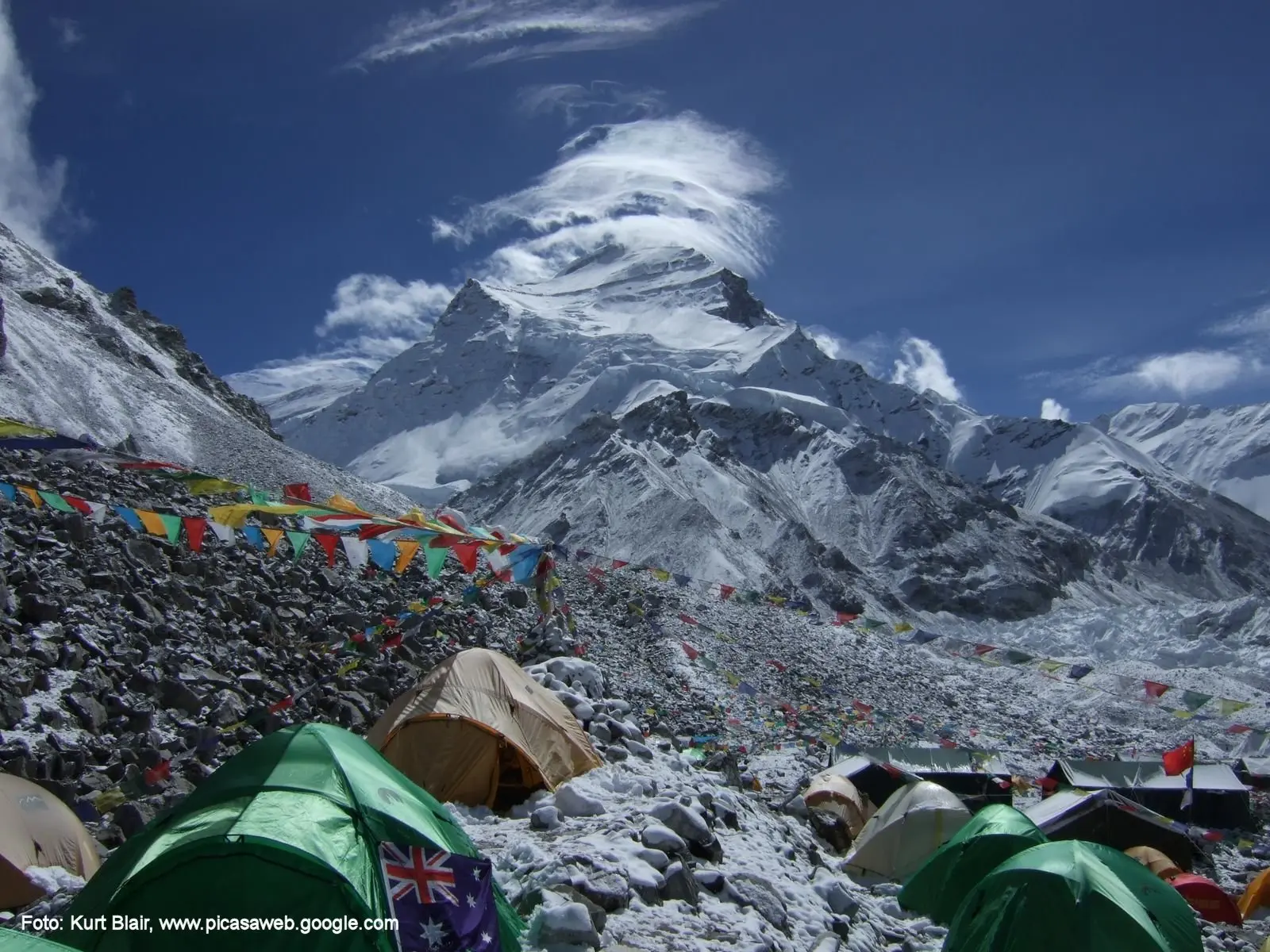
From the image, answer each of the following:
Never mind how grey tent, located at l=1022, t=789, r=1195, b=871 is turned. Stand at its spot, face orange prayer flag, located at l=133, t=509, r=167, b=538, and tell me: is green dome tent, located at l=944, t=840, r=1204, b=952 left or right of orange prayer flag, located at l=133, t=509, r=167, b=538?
left

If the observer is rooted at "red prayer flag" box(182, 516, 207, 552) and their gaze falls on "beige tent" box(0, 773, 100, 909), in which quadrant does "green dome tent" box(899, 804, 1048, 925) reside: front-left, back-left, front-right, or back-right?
front-left
